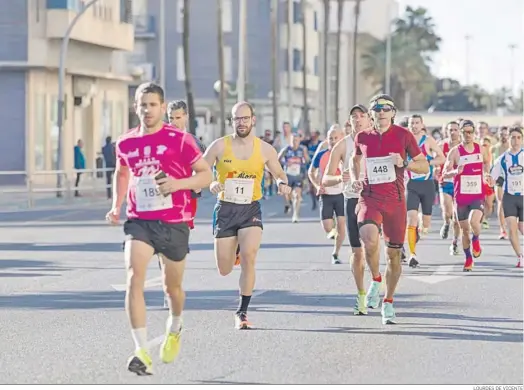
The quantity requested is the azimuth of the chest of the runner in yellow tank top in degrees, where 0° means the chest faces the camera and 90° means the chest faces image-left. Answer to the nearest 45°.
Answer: approximately 0°

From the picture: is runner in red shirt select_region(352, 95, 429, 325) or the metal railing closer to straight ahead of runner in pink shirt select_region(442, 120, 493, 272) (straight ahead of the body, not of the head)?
the runner in red shirt

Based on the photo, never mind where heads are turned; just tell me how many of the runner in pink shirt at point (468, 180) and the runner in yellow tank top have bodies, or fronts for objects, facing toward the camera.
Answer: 2

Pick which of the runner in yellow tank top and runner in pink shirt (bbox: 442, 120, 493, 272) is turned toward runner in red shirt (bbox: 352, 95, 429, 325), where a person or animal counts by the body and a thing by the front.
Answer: the runner in pink shirt

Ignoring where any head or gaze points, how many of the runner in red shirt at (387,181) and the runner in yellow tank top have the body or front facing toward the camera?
2

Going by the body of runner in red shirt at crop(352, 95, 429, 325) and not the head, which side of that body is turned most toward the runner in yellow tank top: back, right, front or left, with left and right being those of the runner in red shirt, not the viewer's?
right

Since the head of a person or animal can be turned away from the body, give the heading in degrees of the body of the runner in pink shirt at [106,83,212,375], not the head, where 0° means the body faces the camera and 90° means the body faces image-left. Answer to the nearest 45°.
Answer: approximately 0°

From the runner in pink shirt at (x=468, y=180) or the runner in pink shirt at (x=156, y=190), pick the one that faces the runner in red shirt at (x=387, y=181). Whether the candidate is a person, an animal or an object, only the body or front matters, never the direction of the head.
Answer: the runner in pink shirt at (x=468, y=180)

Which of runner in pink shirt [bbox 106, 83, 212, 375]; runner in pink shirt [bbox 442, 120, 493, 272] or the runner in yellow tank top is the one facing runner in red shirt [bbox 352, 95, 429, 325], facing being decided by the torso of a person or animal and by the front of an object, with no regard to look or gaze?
runner in pink shirt [bbox 442, 120, 493, 272]

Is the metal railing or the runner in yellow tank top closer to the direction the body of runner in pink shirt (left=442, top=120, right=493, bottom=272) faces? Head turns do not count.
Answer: the runner in yellow tank top

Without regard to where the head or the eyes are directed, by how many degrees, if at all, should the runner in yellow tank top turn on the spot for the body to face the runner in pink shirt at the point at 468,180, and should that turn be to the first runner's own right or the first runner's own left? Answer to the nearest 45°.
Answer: approximately 135° to the first runner's own left

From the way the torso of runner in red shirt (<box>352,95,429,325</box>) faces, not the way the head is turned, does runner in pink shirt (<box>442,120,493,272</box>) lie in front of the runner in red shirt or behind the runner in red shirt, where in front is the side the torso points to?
behind
